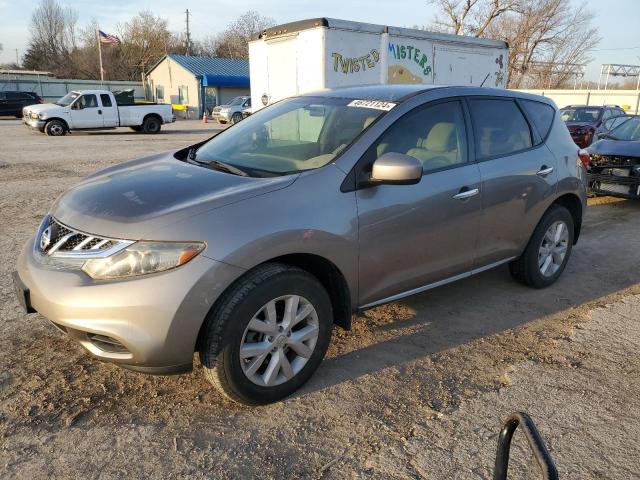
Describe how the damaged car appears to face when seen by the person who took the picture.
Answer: facing the viewer and to the left of the viewer

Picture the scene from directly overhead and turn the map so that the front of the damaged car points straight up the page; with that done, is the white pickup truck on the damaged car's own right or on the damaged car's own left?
on the damaged car's own right

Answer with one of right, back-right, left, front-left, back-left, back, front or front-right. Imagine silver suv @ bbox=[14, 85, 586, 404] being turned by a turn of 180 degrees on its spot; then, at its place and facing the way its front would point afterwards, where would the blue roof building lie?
front-left

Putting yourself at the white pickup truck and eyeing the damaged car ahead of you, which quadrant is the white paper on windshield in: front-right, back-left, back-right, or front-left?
front-right
